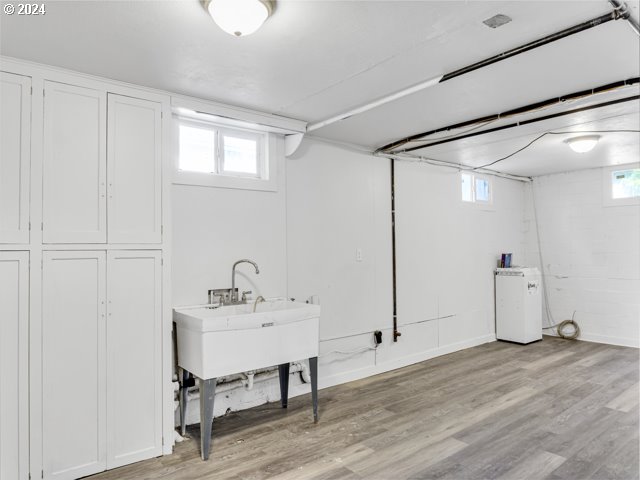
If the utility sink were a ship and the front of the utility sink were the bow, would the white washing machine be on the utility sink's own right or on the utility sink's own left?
on the utility sink's own left

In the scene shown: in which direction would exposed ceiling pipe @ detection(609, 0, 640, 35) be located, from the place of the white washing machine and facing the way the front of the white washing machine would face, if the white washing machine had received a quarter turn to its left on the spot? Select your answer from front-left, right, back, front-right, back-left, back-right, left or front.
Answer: front-right

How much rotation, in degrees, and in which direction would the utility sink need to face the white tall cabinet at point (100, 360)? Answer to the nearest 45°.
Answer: approximately 135° to its right

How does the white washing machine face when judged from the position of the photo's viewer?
facing the viewer and to the left of the viewer

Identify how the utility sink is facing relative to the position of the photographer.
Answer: facing the viewer and to the right of the viewer

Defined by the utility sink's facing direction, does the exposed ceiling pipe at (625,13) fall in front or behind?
in front

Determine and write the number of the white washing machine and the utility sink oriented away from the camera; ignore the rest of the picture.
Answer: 0

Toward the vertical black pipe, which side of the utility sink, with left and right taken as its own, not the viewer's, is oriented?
left

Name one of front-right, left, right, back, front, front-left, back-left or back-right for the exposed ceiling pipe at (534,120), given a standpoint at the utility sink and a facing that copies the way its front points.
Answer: front-left

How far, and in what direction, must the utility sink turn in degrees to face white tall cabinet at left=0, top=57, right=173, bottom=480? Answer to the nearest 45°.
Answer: approximately 135° to its right

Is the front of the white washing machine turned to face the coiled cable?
no
